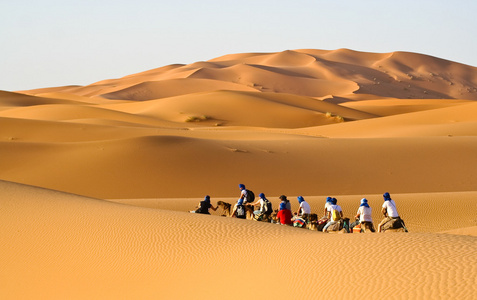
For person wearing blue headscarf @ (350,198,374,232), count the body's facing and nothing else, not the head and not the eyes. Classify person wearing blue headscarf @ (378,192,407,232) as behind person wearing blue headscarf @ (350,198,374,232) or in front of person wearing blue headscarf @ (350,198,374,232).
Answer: behind

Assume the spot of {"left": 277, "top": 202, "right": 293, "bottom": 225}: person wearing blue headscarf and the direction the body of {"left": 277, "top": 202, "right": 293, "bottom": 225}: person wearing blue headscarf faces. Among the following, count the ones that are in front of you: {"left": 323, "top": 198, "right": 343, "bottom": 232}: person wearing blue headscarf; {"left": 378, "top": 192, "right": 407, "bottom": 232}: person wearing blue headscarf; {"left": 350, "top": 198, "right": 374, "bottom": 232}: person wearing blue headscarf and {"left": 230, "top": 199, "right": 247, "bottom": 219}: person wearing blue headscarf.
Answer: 1

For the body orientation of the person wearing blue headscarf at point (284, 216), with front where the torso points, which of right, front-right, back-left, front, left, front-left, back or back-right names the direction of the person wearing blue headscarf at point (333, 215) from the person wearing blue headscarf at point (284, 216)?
back

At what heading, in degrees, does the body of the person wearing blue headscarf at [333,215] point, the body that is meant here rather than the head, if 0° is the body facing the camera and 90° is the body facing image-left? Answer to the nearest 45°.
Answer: approximately 135°

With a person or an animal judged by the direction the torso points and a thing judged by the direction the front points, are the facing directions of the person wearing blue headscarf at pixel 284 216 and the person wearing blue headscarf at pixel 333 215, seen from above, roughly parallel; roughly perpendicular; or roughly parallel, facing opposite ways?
roughly parallel

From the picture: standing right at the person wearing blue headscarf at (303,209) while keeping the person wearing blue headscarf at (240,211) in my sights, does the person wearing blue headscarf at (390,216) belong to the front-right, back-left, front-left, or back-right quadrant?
back-left

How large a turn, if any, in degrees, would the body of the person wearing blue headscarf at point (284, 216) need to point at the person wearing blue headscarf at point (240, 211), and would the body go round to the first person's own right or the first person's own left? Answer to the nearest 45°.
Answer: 0° — they already face them

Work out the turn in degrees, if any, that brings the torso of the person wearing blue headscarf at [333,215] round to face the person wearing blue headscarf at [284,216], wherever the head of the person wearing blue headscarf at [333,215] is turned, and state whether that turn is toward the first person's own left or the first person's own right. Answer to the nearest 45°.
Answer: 0° — they already face them

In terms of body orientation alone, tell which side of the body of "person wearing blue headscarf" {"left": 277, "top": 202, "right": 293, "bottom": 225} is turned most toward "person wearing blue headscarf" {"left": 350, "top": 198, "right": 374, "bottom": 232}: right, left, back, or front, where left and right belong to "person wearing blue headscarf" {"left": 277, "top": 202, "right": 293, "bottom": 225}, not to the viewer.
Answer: back

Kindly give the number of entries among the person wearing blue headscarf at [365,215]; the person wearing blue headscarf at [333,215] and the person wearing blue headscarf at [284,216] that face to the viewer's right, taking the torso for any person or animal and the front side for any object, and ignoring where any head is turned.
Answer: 0

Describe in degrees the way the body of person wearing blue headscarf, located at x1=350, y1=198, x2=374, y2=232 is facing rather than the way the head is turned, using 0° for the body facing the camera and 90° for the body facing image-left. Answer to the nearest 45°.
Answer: approximately 135°

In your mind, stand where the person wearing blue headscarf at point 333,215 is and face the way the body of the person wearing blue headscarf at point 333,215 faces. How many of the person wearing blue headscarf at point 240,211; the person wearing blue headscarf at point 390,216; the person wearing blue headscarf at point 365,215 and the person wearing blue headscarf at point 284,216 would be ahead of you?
2

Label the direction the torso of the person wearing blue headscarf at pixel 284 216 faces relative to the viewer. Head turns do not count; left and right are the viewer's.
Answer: facing away from the viewer and to the left of the viewer
